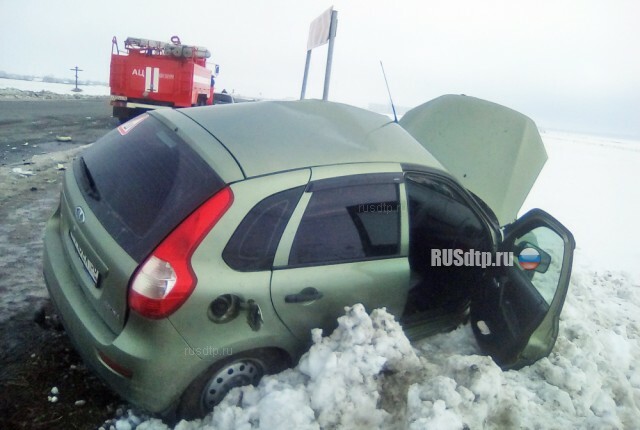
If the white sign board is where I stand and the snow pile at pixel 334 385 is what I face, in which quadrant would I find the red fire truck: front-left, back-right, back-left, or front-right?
back-right

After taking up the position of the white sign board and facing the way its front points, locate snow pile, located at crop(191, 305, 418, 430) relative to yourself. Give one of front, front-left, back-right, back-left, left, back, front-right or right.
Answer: front-left

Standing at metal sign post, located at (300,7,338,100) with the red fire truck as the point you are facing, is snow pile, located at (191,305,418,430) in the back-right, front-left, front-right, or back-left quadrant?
back-left

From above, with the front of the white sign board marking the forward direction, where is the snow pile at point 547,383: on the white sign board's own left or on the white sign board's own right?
on the white sign board's own left

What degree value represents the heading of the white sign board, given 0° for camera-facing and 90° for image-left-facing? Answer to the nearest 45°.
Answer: approximately 45°
